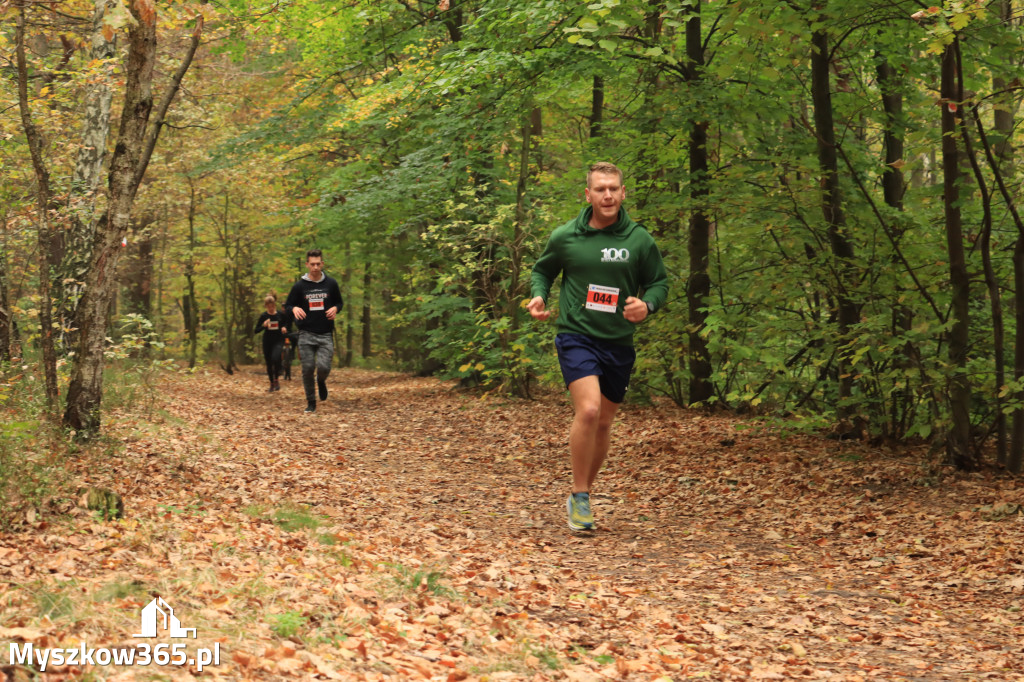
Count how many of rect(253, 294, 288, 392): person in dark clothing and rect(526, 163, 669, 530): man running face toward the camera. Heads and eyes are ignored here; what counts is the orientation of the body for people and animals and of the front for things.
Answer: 2

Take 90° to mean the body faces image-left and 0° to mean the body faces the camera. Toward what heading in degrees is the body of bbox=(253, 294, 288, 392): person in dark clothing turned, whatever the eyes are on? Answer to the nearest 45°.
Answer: approximately 0°

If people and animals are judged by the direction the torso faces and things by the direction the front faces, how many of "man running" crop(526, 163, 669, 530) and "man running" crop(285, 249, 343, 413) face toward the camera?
2

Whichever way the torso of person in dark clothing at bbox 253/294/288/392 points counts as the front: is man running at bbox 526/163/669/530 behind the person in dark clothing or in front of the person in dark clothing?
in front

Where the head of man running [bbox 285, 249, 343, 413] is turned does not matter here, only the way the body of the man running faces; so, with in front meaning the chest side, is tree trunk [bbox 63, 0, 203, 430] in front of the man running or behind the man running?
in front

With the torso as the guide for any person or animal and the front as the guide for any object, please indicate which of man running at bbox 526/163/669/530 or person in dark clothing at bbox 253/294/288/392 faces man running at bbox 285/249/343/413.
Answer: the person in dark clothing

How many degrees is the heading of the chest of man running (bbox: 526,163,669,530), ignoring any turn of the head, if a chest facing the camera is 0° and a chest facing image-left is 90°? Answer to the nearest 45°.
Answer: approximately 0°

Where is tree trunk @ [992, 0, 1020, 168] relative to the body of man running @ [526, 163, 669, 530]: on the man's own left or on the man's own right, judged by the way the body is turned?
on the man's own left

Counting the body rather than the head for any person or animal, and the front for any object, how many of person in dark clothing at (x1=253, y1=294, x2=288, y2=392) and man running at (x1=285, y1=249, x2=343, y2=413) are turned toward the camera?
2
